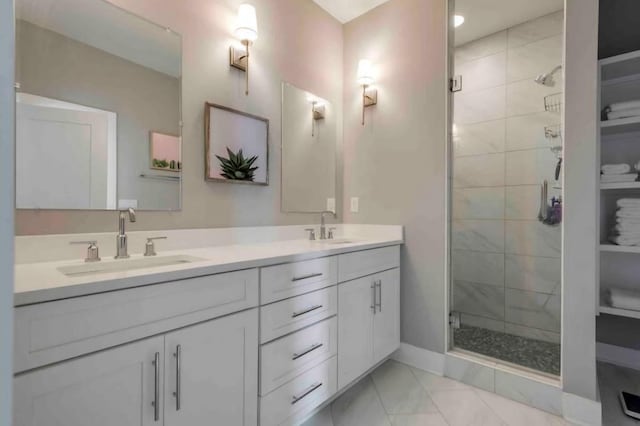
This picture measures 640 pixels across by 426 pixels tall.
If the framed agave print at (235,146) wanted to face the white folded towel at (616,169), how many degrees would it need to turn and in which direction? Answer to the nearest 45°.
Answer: approximately 45° to its left

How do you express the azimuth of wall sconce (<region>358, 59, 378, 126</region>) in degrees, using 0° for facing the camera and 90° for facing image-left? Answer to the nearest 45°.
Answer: approximately 45°

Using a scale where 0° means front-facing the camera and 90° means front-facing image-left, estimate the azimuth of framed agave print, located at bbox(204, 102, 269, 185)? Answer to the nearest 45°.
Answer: approximately 315°

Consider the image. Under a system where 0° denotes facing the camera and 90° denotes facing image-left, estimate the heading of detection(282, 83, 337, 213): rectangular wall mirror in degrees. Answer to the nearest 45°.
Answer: approximately 315°

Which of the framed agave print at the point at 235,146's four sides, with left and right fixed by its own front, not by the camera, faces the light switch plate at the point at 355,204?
left
